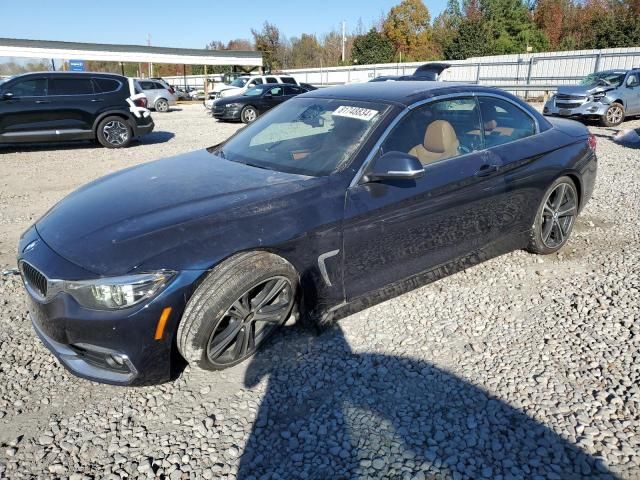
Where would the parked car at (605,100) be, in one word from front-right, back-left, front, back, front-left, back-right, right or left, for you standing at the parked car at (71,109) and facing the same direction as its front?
back

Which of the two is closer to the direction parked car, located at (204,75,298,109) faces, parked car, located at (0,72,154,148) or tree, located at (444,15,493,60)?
the parked car

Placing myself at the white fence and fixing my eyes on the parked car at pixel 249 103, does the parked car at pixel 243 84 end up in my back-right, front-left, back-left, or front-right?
front-right

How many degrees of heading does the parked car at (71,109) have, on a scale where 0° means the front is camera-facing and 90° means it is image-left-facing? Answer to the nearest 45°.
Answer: approximately 90°

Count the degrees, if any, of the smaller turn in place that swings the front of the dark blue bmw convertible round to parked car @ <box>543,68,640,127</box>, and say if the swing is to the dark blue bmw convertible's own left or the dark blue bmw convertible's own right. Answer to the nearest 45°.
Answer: approximately 180°

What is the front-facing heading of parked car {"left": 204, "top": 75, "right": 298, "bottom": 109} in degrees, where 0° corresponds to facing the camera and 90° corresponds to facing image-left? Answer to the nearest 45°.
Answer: approximately 45°

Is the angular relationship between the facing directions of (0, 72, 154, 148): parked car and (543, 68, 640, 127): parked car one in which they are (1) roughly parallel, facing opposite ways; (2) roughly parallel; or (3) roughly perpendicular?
roughly parallel

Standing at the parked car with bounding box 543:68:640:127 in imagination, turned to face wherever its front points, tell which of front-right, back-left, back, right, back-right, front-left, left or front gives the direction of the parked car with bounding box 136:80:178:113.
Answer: front-right

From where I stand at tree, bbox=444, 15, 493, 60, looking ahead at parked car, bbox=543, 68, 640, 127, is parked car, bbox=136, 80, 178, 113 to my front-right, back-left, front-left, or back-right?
front-right

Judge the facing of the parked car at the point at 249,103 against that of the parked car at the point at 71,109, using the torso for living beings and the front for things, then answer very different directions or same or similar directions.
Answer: same or similar directions

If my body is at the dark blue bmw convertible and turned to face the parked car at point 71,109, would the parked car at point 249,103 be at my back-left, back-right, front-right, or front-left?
front-right

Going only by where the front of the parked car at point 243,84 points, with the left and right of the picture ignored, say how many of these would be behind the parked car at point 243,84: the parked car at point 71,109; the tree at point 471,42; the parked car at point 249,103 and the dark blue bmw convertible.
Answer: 1

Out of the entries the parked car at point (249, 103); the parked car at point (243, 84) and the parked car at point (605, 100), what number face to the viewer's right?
0

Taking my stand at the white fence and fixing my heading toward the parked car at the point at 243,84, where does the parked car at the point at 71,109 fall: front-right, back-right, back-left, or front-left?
front-left

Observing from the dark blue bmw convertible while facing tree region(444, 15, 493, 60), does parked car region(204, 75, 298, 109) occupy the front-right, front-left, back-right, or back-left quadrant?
front-left

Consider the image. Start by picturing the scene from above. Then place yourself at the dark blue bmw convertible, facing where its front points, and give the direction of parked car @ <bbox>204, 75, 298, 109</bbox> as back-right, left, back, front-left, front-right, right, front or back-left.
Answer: back-right

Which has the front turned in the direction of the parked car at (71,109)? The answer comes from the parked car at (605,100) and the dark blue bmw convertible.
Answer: the parked car at (605,100)

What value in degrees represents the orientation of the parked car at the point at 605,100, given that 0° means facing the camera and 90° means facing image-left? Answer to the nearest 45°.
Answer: approximately 45°
